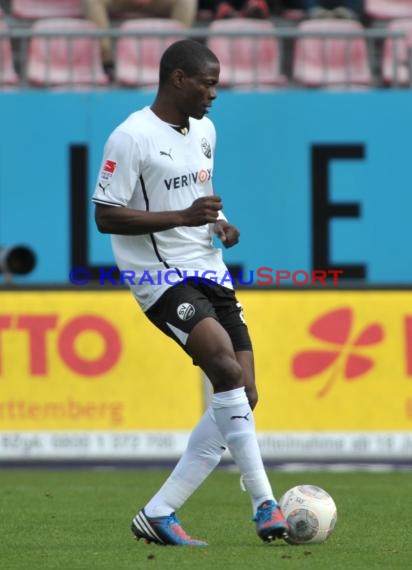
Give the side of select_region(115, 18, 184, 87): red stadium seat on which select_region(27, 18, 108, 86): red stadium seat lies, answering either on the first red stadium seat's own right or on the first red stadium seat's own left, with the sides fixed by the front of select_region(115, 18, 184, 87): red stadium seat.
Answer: on the first red stadium seat's own right

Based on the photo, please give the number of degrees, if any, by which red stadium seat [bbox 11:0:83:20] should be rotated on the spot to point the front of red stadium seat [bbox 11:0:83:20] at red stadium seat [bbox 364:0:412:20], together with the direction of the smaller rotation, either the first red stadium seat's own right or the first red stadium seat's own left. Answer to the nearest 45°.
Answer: approximately 90° to the first red stadium seat's own left

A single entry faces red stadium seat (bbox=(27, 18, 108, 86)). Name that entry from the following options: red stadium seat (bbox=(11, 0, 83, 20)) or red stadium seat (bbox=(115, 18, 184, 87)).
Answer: red stadium seat (bbox=(11, 0, 83, 20))

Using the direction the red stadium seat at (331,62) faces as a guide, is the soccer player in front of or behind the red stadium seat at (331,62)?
in front

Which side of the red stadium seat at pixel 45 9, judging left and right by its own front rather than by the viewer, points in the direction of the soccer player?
front

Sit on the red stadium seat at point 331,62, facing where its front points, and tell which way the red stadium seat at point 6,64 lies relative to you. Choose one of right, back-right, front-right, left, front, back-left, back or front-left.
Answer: right

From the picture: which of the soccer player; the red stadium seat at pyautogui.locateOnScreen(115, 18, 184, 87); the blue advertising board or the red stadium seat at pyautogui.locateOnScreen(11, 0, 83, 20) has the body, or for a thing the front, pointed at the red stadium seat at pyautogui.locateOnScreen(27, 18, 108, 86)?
the red stadium seat at pyautogui.locateOnScreen(11, 0, 83, 20)

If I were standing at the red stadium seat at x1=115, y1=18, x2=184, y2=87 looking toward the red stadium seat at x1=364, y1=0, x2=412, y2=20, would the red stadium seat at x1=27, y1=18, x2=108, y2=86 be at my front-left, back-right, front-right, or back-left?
back-left

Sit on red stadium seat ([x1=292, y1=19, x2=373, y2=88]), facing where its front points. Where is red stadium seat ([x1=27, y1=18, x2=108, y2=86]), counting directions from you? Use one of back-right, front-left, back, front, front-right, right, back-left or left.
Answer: right
